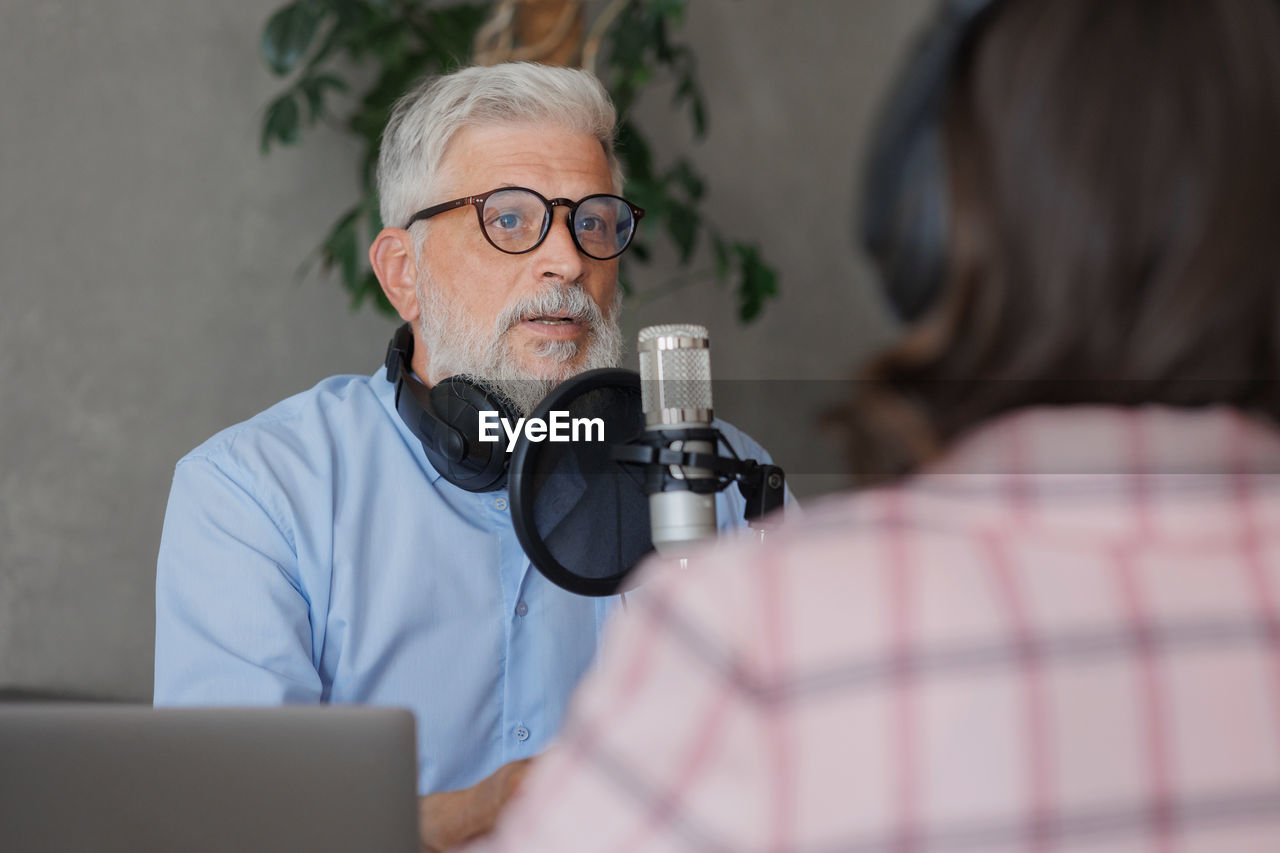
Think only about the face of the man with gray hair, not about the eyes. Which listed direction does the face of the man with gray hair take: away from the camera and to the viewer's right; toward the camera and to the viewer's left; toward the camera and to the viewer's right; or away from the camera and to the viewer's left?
toward the camera and to the viewer's right

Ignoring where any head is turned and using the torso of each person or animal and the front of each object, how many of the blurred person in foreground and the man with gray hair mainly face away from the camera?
1

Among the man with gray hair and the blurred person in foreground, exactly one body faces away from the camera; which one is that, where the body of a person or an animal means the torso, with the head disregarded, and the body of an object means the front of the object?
the blurred person in foreground

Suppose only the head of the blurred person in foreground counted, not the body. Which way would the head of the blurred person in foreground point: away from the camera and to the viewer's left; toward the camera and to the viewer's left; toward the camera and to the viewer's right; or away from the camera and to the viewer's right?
away from the camera and to the viewer's left

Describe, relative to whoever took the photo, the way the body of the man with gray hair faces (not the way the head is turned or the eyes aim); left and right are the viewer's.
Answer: facing the viewer and to the right of the viewer

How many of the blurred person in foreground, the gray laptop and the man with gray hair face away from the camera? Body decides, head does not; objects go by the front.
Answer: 2

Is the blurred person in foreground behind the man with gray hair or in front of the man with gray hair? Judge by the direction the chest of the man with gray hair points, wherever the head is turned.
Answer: in front

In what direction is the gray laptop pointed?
away from the camera

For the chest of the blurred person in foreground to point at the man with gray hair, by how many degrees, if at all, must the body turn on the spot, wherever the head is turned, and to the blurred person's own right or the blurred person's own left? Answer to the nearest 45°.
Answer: approximately 45° to the blurred person's own left

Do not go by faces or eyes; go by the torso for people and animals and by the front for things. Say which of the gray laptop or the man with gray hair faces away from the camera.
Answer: the gray laptop

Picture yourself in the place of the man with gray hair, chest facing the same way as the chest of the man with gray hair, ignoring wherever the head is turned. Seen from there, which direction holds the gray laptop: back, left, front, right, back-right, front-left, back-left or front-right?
front-right

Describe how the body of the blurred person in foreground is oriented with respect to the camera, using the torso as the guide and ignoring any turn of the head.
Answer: away from the camera
